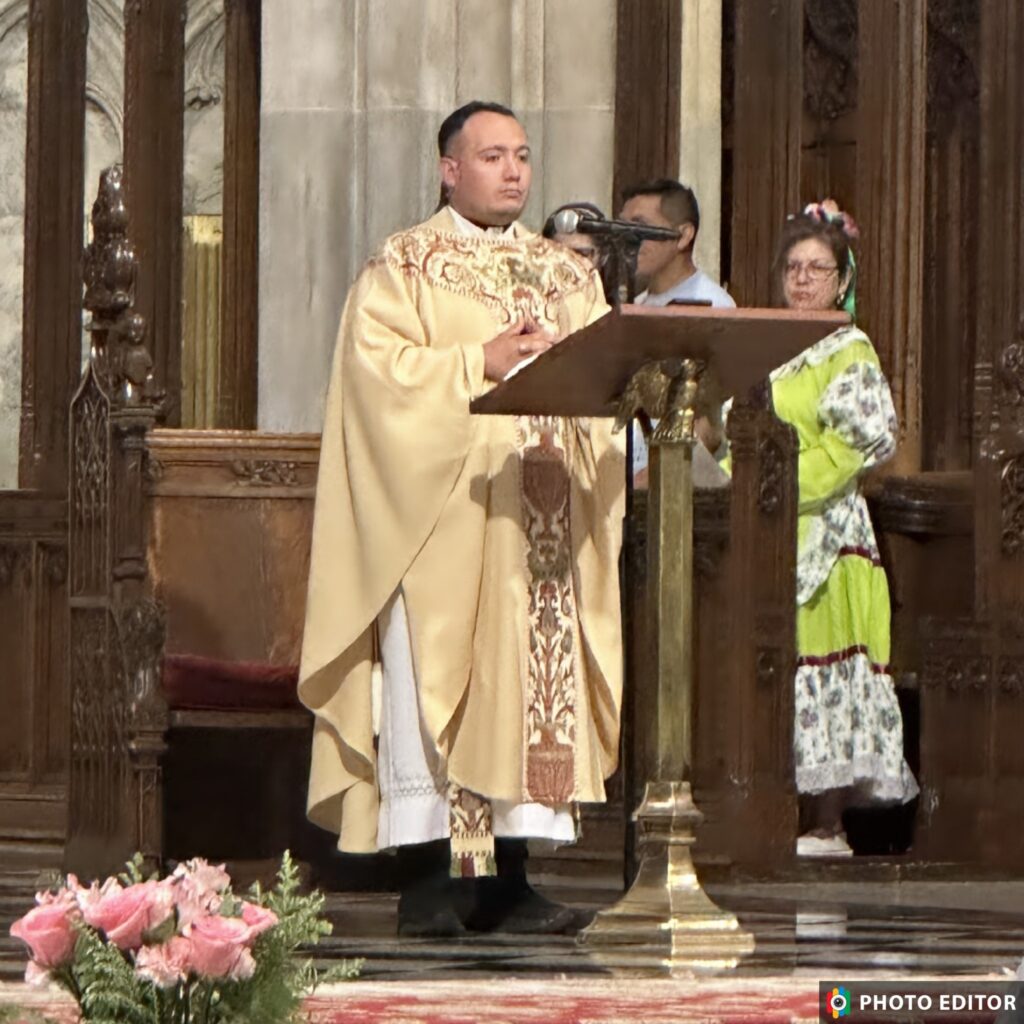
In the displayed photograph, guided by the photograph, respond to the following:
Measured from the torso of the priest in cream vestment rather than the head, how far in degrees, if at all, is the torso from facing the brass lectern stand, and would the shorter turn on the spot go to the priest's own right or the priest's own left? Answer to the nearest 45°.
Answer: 0° — they already face it

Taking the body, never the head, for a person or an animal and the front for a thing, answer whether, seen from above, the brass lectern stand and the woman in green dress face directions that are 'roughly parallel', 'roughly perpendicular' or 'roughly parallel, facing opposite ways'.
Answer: roughly perpendicular

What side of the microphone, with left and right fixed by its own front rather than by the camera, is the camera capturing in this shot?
left

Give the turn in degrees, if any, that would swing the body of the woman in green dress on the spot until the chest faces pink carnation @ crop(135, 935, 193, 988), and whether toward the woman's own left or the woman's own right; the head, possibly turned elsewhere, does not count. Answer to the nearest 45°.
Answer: approximately 45° to the woman's own left

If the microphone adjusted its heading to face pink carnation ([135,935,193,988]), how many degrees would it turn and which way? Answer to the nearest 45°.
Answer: approximately 90° to its left

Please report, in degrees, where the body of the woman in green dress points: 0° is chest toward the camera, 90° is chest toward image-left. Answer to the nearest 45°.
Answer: approximately 45°

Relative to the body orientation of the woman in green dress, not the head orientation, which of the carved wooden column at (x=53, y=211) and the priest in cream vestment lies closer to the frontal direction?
the priest in cream vestment
